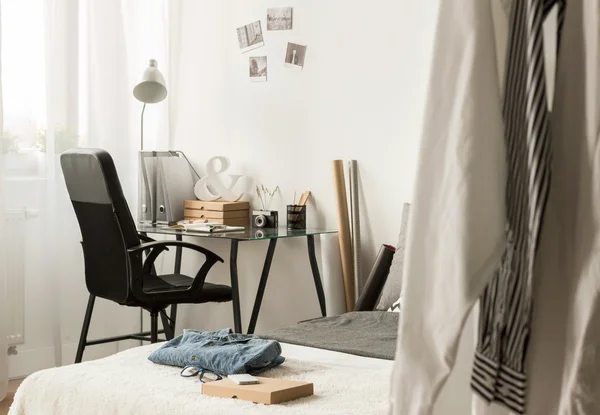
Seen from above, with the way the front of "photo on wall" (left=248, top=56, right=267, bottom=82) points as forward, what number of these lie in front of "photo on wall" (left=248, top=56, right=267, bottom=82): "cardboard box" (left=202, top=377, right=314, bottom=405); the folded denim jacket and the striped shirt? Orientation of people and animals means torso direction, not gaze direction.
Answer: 3

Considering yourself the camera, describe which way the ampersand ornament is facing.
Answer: facing the viewer

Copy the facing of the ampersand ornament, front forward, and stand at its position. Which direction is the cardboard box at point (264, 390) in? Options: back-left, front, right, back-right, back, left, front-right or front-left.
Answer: front

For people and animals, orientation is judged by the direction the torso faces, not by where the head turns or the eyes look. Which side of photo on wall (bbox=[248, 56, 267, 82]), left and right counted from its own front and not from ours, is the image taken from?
front

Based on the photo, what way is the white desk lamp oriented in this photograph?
toward the camera

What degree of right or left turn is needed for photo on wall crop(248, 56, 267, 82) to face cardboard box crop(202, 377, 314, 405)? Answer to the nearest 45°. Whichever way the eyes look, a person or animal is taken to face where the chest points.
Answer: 0° — it already faces it

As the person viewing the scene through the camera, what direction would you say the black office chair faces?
facing away from the viewer and to the right of the viewer

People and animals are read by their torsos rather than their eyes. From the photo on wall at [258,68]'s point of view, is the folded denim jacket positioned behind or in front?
in front

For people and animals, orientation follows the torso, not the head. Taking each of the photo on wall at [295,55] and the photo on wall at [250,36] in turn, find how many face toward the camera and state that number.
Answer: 2

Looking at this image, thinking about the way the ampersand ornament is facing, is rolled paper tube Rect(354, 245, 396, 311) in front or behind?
in front

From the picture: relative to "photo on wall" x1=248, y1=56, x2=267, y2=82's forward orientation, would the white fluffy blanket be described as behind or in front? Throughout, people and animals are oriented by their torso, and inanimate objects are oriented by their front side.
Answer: in front

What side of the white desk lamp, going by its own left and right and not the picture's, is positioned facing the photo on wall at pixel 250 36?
left

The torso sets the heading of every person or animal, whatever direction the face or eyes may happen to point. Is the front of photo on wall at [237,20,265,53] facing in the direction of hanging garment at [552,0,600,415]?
yes

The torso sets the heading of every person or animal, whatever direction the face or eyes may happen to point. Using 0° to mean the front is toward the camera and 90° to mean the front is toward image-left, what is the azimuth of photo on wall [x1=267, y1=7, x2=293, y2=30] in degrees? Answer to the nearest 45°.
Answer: approximately 0°

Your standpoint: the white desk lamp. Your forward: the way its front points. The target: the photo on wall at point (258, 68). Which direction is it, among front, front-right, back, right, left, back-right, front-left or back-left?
left
